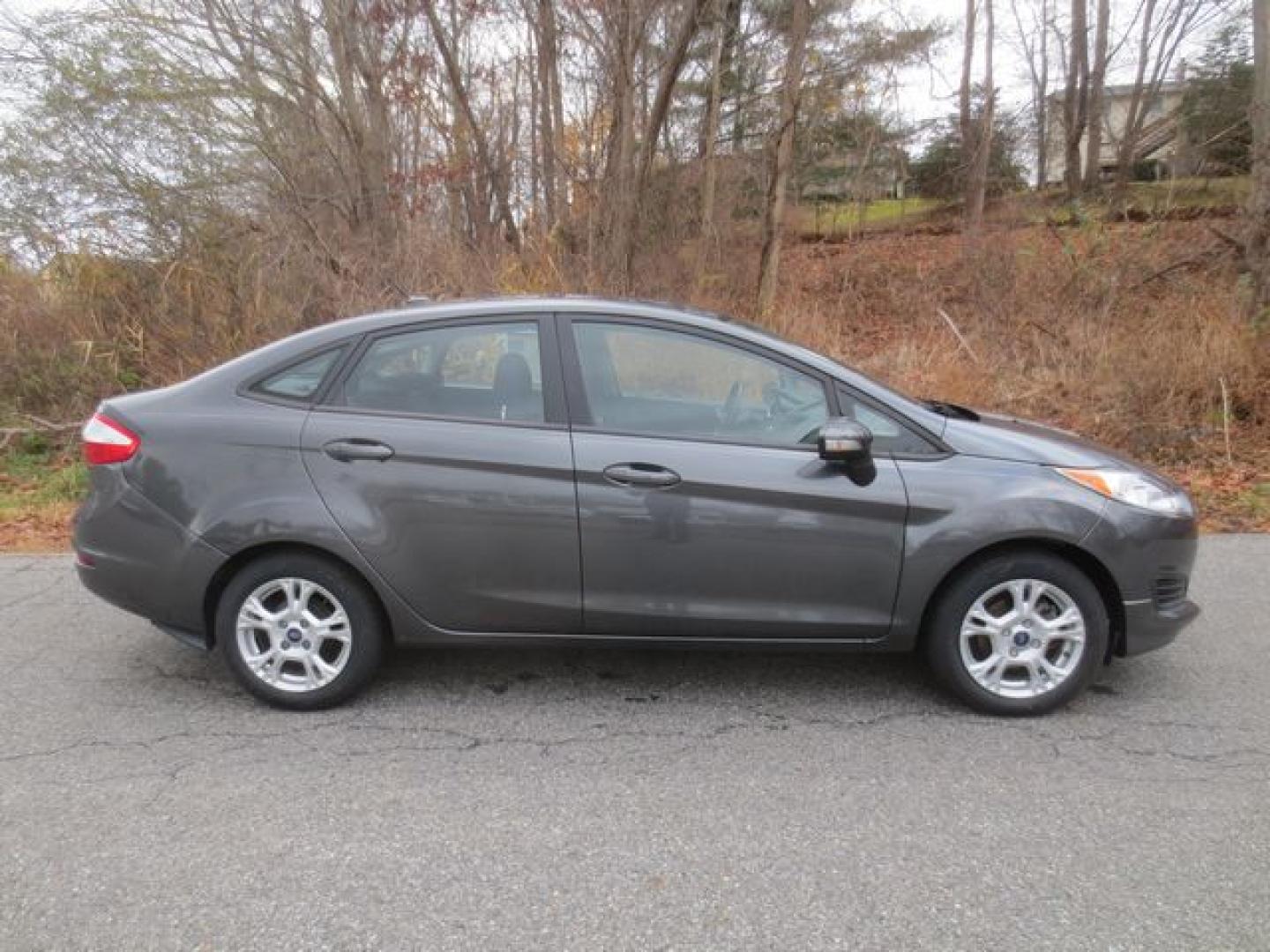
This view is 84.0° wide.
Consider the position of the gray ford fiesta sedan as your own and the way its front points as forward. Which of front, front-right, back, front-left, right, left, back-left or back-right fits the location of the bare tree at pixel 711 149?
left

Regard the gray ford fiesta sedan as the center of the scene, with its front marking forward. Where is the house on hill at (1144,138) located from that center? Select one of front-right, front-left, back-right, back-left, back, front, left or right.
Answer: front-left

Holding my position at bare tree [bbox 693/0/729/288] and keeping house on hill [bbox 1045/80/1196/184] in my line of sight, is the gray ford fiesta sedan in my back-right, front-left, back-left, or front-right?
back-right

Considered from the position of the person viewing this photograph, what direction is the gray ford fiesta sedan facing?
facing to the right of the viewer
